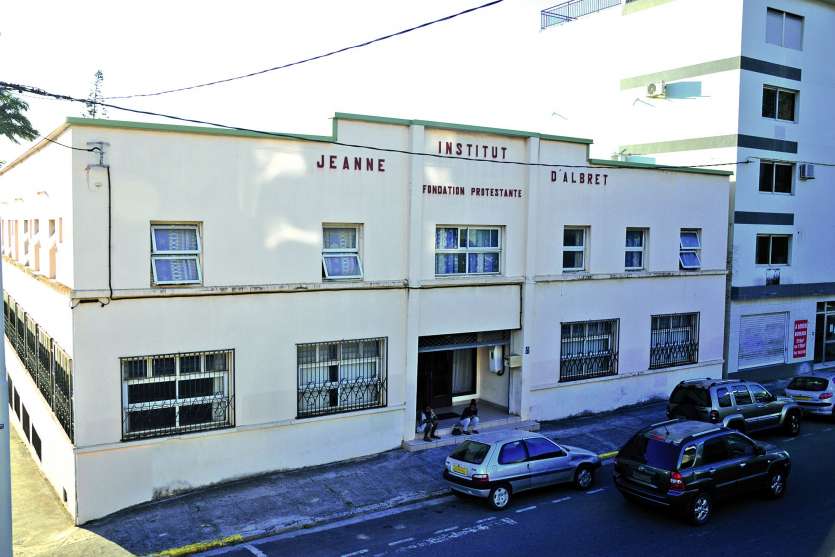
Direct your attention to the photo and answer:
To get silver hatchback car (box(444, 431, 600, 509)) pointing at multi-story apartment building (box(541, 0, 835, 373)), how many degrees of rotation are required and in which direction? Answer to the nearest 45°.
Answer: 0° — it already faces it

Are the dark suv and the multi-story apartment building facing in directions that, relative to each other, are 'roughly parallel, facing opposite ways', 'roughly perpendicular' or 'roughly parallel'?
roughly perpendicular

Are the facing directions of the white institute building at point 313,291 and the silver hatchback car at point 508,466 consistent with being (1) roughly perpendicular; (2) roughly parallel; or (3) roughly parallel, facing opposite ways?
roughly perpendicular

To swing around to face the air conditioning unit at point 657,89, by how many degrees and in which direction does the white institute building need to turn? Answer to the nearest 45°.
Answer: approximately 90° to its left

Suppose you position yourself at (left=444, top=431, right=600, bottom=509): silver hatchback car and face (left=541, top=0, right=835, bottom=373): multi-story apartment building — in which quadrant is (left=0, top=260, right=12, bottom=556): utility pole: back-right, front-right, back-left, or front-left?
back-left

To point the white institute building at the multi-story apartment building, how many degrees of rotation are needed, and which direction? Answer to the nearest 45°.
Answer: approximately 90° to its left

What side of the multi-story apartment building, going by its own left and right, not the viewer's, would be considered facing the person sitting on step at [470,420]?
right

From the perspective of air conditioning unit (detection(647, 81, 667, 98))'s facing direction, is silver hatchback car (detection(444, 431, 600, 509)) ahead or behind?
ahead

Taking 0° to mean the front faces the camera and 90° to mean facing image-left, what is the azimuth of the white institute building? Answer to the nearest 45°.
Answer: approximately 315°

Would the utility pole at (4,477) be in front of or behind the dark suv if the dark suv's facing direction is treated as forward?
behind

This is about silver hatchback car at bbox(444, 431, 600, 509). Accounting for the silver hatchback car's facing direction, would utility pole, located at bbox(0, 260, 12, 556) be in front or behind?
behind

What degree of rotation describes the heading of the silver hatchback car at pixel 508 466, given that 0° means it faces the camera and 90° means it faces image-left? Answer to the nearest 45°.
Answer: approximately 225°

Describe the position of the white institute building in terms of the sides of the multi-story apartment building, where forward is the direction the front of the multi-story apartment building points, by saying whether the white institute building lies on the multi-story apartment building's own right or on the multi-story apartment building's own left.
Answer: on the multi-story apartment building's own right

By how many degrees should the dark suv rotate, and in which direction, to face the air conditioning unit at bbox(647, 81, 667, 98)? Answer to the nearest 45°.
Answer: approximately 45° to its left
